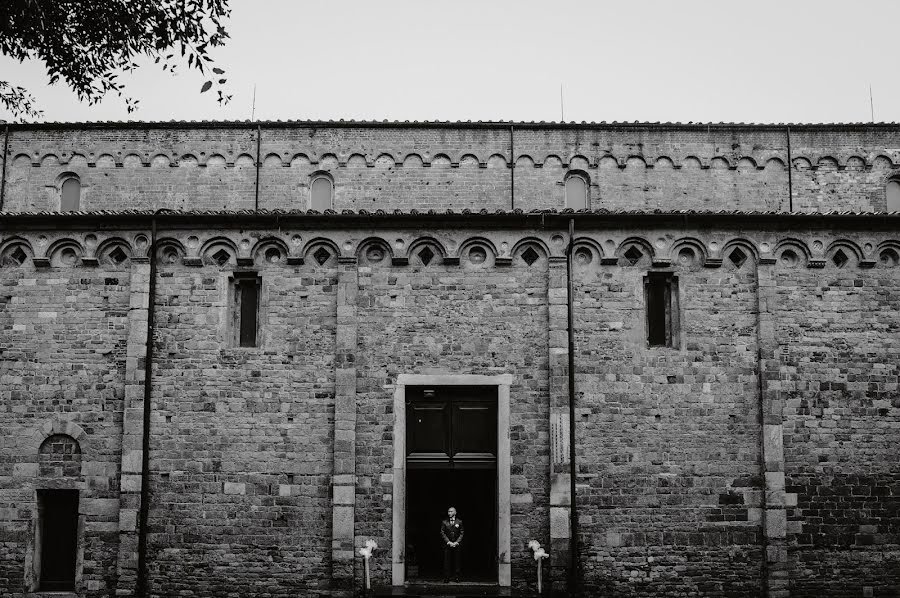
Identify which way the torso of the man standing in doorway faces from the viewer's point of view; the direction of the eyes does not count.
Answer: toward the camera

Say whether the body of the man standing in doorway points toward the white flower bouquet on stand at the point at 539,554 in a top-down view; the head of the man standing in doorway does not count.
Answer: no

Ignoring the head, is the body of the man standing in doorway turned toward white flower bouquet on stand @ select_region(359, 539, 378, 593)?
no
